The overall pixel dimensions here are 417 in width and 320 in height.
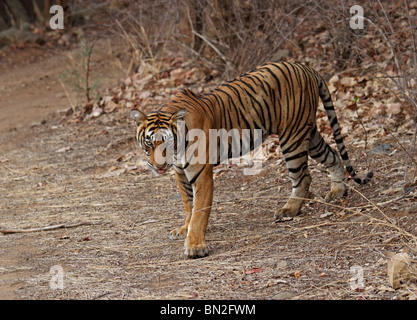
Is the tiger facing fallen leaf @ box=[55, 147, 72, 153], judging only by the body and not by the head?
no

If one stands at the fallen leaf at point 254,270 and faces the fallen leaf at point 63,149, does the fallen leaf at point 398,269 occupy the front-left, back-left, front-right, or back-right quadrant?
back-right

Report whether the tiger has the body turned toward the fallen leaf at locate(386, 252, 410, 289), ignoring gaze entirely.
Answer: no

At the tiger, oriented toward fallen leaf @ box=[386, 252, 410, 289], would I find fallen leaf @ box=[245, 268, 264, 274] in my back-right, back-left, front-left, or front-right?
front-right

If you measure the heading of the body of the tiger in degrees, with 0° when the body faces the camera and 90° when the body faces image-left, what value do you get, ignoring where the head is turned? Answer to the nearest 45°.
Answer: approximately 45°

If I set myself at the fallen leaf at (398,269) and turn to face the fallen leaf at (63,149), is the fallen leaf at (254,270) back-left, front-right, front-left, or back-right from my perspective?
front-left

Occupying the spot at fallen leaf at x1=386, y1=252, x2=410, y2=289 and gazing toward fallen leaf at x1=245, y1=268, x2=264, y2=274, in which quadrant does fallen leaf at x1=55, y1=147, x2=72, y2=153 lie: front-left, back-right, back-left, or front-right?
front-right
